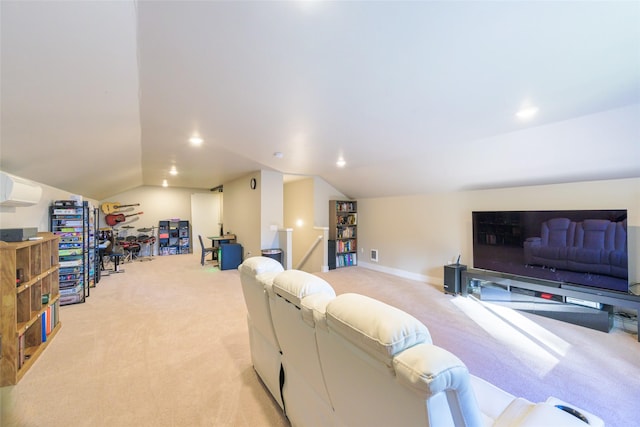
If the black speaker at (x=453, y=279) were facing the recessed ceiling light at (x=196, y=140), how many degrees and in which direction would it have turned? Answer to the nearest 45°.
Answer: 0° — it already faces it

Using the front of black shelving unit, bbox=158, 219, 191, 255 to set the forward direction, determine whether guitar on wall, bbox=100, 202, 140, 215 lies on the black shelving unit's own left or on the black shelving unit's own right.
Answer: on the black shelving unit's own right

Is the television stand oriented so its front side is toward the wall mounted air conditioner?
yes

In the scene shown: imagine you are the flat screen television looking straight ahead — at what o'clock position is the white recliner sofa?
The white recliner sofa is roughly at 11 o'clock from the flat screen television.

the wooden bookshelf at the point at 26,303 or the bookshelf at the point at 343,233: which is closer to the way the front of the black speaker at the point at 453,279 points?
the wooden bookshelf

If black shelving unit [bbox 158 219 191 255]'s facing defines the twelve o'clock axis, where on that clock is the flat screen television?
The flat screen television is roughly at 11 o'clock from the black shelving unit.

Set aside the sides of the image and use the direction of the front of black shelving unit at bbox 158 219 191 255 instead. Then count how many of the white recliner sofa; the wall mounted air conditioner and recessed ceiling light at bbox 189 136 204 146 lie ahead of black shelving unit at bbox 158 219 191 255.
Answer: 3

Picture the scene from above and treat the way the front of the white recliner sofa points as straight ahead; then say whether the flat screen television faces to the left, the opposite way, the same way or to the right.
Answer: the opposite way

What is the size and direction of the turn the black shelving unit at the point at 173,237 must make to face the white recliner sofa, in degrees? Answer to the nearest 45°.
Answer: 0° — it already faces it

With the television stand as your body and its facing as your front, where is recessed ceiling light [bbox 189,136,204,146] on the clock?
The recessed ceiling light is roughly at 12 o'clock from the television stand.

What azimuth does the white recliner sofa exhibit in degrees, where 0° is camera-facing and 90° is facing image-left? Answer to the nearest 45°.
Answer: approximately 225°

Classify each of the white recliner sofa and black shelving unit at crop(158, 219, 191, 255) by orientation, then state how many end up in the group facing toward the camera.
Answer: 1
